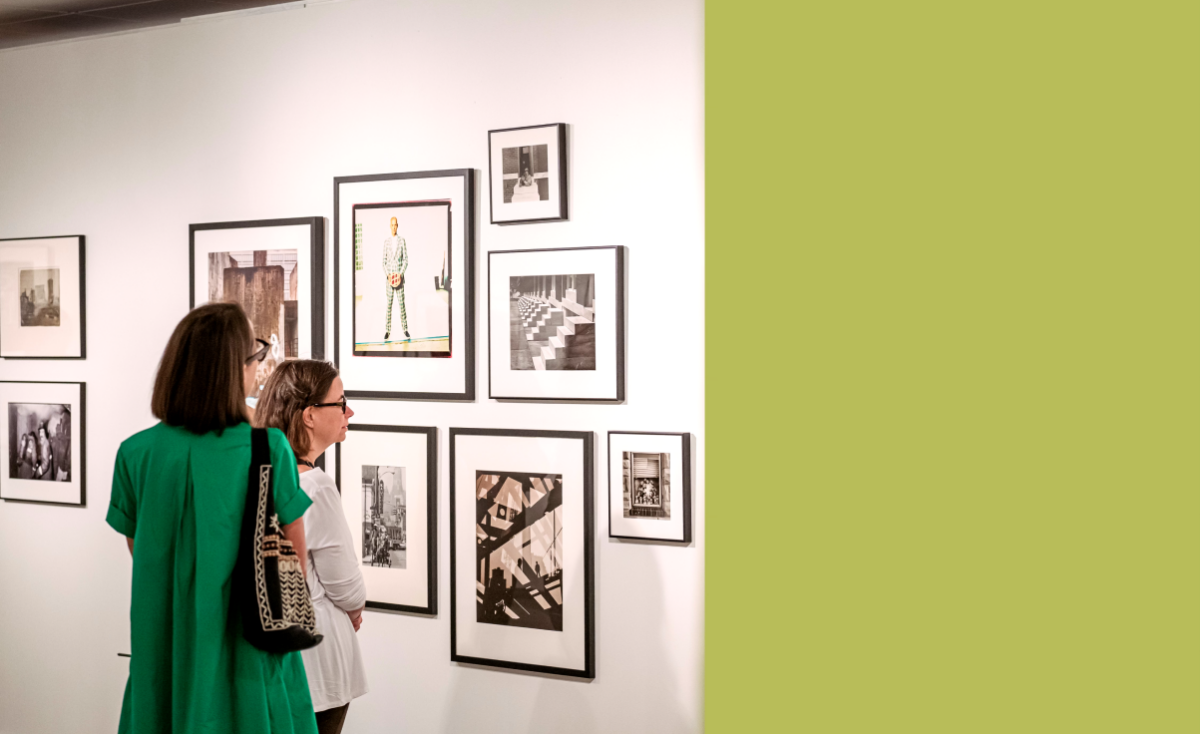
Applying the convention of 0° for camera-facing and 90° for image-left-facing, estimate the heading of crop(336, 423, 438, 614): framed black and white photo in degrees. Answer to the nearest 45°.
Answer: approximately 45°

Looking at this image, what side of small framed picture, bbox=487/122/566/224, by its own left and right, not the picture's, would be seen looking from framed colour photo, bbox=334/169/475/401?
right

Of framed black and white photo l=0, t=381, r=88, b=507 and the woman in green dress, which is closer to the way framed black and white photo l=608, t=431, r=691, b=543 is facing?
the woman in green dress

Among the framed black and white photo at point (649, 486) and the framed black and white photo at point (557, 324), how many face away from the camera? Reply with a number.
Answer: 0

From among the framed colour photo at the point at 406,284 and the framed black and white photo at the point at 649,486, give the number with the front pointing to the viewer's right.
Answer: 0

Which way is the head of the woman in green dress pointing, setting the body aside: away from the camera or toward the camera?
away from the camera

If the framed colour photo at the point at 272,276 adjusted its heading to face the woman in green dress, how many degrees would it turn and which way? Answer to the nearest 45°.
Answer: approximately 45° to its left

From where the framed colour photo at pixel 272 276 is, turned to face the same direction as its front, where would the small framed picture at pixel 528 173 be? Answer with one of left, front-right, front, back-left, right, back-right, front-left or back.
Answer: left

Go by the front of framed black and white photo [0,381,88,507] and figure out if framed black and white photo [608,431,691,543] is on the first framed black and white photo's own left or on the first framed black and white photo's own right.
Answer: on the first framed black and white photo's own left
